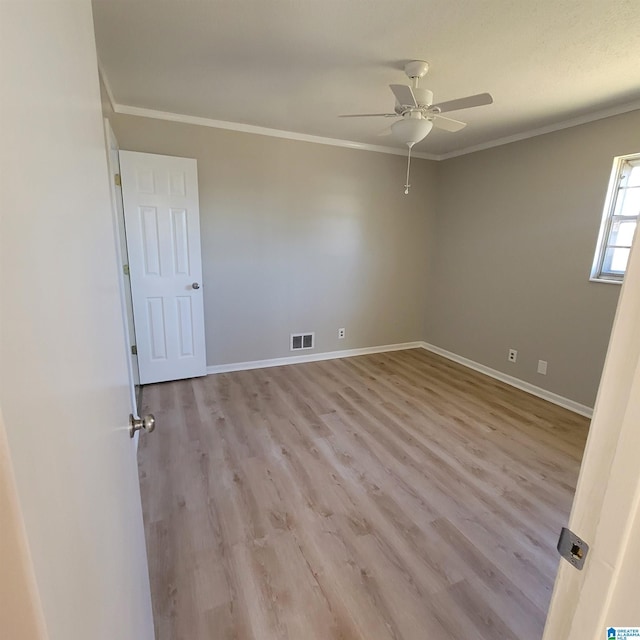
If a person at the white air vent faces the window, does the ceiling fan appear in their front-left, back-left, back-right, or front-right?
front-right

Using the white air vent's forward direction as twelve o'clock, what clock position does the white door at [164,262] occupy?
The white door is roughly at 2 o'clock from the white air vent.

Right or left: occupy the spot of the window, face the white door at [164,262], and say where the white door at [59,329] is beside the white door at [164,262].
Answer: left

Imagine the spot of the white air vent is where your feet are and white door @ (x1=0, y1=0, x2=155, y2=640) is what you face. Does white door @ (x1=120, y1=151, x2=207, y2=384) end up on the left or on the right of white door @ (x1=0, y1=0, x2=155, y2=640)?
right

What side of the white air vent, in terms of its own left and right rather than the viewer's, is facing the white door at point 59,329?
front

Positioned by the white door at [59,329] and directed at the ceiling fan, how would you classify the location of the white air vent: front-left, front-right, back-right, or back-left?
front-left

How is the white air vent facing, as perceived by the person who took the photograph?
facing the viewer

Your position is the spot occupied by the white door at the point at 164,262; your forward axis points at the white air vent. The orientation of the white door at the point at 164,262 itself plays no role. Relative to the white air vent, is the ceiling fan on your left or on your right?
right

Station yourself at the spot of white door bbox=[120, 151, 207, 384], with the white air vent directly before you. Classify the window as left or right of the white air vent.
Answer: right
